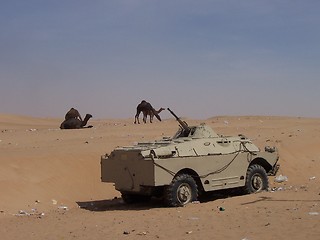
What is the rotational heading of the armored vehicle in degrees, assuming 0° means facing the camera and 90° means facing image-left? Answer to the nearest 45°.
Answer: approximately 225°
